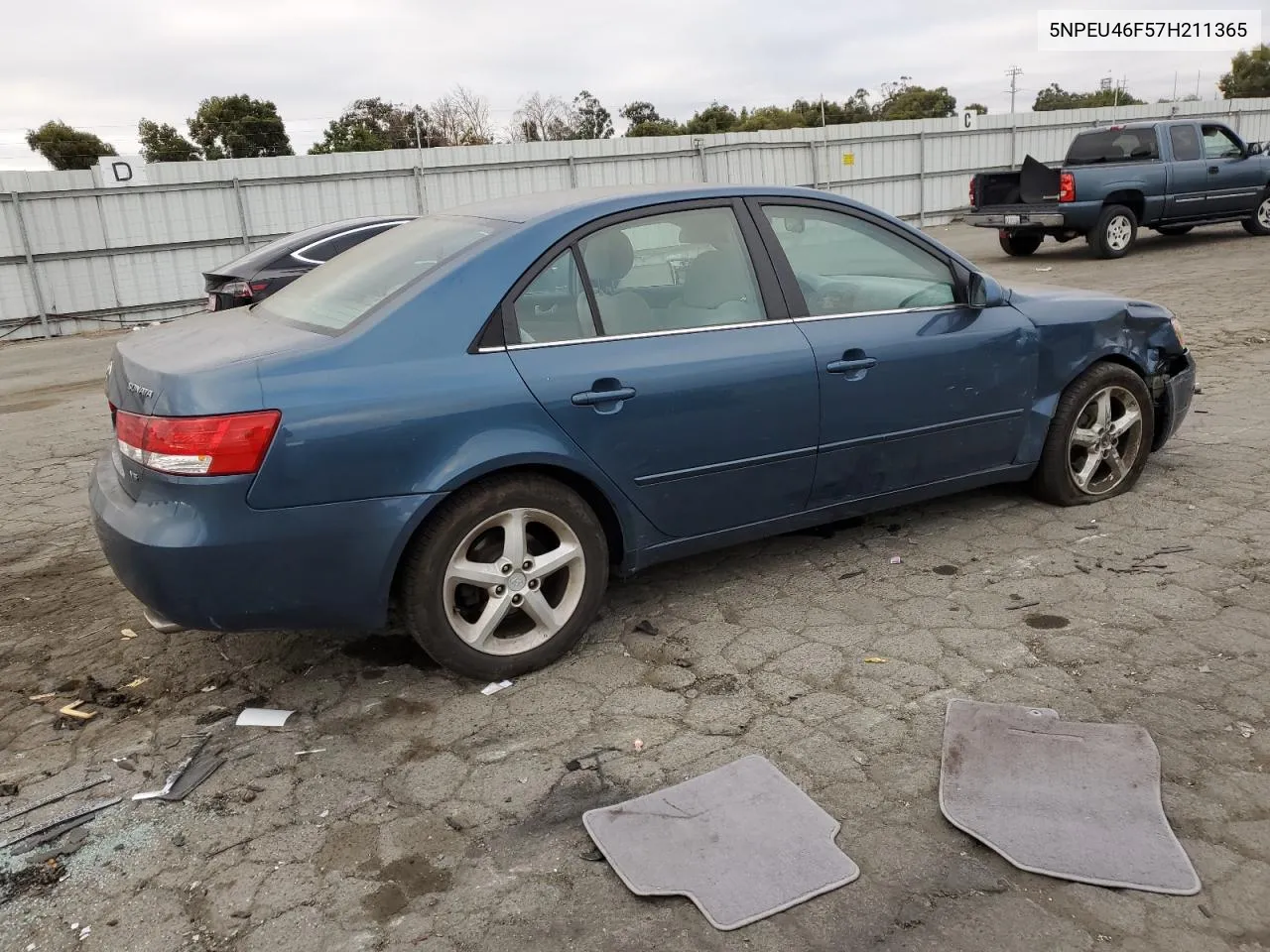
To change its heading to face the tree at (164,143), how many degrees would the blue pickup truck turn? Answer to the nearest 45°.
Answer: approximately 90° to its left

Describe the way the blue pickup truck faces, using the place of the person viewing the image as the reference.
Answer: facing away from the viewer and to the right of the viewer

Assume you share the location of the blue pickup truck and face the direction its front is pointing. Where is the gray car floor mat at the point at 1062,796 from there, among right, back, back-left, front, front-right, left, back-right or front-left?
back-right

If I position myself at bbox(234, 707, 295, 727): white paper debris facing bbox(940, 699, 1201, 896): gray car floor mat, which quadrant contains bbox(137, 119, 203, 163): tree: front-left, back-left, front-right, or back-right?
back-left

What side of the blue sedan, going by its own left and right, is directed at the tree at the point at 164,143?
left

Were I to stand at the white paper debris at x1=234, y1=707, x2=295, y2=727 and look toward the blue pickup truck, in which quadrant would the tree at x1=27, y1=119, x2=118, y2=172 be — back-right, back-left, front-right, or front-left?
front-left

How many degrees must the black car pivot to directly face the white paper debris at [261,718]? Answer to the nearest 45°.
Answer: approximately 135° to its right

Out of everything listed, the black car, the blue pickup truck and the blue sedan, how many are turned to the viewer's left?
0

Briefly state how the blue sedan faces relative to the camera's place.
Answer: facing away from the viewer and to the right of the viewer

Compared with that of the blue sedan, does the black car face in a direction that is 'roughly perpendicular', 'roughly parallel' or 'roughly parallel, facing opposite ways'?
roughly parallel

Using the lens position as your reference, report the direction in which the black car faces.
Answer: facing away from the viewer and to the right of the viewer

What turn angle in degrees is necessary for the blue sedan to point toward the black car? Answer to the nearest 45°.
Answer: approximately 90° to its left

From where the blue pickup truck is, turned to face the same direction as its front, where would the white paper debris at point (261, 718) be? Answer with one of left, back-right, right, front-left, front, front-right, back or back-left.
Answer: back-right

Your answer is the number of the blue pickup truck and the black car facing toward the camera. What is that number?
0
